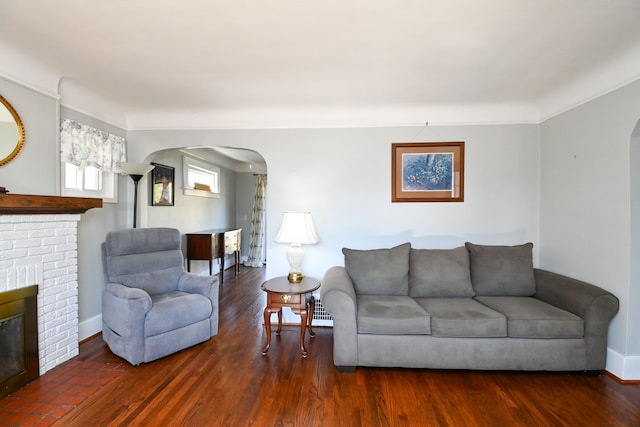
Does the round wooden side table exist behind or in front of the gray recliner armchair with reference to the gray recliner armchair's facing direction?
in front

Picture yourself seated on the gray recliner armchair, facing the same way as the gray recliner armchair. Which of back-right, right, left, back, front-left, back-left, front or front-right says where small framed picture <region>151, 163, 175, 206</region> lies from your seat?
back-left

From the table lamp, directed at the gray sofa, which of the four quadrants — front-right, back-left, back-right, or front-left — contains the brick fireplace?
back-right

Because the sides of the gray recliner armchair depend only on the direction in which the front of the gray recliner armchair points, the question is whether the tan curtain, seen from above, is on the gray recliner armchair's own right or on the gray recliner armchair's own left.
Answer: on the gray recliner armchair's own left

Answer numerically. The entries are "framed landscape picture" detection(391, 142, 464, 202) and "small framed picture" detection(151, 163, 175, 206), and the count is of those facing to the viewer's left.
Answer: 0

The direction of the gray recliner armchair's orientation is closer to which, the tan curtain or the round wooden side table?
the round wooden side table

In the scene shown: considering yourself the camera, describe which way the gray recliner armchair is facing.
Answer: facing the viewer and to the right of the viewer

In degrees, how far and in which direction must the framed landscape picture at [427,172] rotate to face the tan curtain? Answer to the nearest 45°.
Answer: approximately 135° to its right

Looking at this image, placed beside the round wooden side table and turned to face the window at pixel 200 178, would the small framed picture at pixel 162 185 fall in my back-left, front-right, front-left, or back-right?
front-left

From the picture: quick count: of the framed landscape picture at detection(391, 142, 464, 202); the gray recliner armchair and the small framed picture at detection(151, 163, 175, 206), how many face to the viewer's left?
0

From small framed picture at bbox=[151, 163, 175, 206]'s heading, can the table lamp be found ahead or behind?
ahead

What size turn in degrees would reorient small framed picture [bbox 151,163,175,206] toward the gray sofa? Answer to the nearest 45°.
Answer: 0° — it already faces it

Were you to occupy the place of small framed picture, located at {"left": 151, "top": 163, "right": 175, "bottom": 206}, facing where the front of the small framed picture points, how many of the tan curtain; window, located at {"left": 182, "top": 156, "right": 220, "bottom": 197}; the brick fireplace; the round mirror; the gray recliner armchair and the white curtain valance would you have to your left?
2

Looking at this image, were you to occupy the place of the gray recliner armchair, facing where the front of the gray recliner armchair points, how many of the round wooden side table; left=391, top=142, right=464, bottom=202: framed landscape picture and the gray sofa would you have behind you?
0

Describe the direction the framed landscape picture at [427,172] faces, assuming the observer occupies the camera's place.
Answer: facing the viewer
